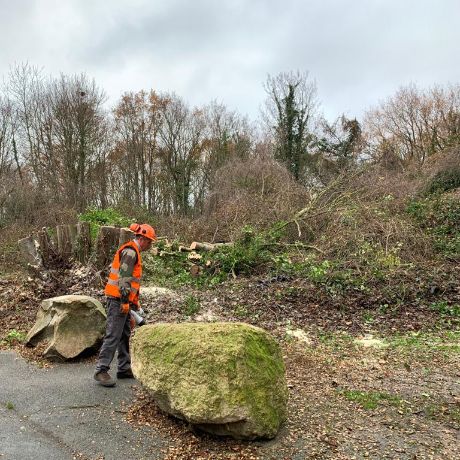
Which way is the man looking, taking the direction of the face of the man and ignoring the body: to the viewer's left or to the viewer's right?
to the viewer's right

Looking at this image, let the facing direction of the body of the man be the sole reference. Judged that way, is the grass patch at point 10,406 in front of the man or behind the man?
behind

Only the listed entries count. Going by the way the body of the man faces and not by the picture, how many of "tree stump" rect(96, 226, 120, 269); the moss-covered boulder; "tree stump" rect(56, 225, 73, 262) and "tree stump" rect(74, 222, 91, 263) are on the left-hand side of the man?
3

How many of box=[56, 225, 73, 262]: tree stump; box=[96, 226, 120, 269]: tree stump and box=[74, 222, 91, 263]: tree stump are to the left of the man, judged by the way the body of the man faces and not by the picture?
3

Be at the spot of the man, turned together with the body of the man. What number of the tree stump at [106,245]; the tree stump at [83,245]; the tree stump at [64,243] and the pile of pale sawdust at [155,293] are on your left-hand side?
4

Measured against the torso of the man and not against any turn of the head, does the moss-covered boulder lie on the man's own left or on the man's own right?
on the man's own right

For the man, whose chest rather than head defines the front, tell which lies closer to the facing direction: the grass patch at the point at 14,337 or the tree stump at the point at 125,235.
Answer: the tree stump

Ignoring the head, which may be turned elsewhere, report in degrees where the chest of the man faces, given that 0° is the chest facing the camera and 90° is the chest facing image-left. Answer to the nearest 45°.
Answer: approximately 270°

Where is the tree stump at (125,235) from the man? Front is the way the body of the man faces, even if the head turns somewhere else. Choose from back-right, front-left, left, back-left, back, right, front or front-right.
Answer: left

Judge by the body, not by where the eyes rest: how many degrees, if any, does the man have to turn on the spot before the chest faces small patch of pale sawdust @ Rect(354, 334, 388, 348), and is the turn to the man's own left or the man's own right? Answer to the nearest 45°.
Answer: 0° — they already face it

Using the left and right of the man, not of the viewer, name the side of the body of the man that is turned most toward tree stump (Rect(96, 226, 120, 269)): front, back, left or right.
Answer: left

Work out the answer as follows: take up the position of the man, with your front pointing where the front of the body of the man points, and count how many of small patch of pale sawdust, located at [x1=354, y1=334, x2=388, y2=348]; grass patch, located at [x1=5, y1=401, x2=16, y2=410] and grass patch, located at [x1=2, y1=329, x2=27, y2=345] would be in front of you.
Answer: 1

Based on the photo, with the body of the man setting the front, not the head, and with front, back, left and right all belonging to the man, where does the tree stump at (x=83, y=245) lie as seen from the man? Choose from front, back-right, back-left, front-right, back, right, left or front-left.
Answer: left

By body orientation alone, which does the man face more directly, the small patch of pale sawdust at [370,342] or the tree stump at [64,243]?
the small patch of pale sawdust

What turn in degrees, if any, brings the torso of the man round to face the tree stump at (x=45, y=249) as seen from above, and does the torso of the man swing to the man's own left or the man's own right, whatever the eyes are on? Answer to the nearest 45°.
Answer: approximately 90° to the man's own left
